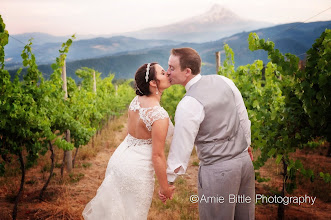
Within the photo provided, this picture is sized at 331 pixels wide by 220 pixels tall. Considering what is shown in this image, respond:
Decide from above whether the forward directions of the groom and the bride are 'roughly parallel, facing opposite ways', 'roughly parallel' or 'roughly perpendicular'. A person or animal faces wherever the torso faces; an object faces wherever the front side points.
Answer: roughly perpendicular

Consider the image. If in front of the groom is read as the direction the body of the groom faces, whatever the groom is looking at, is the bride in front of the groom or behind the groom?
in front

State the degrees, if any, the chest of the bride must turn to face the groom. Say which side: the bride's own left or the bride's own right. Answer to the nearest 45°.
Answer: approximately 90° to the bride's own right

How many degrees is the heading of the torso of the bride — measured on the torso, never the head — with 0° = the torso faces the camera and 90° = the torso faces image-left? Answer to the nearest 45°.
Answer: approximately 225°

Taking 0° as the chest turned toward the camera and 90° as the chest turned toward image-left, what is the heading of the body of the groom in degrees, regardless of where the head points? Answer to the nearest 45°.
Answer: approximately 135°

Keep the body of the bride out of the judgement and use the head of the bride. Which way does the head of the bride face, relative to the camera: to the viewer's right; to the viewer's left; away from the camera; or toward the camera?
to the viewer's right

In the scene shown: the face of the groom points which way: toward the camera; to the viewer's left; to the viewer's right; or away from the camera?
to the viewer's left

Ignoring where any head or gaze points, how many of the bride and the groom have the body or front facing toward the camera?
0
